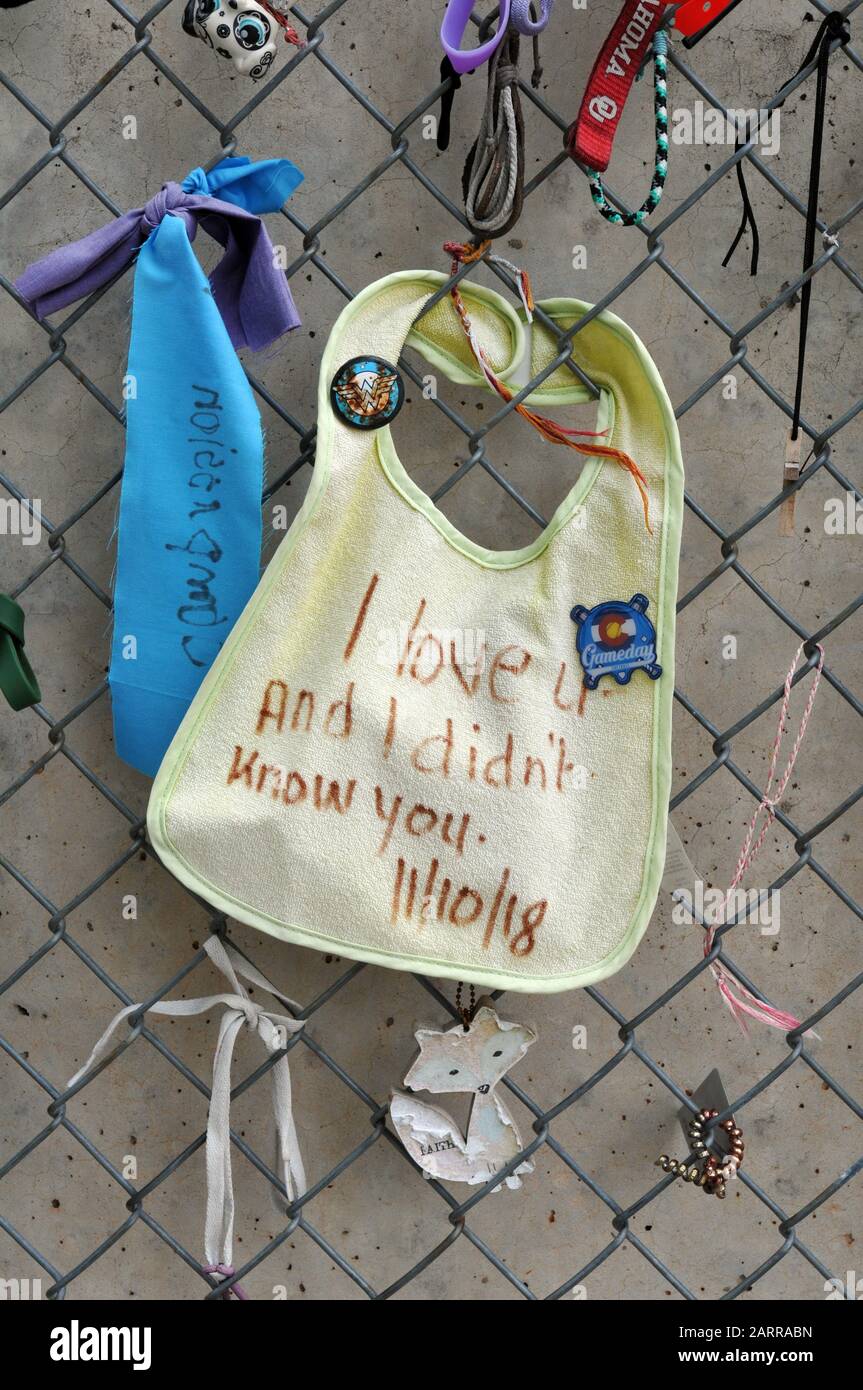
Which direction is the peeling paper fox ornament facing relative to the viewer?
toward the camera

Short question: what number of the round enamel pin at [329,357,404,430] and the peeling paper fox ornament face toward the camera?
2

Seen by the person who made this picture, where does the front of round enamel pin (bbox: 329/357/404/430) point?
facing the viewer

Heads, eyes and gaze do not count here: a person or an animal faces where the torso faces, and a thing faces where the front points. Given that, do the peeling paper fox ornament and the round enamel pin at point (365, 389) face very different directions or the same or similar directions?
same or similar directions
